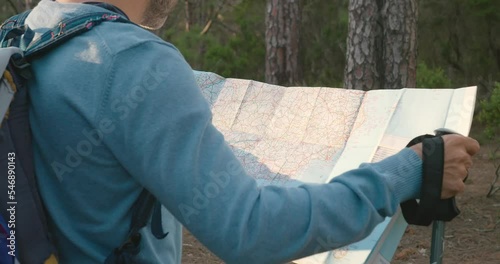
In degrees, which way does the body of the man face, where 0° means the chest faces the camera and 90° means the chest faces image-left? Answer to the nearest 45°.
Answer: approximately 225°

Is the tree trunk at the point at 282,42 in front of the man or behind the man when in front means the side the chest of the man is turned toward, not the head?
in front

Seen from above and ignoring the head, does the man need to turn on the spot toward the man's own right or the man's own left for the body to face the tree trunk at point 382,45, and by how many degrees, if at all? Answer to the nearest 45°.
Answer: approximately 45° to the man's own left
